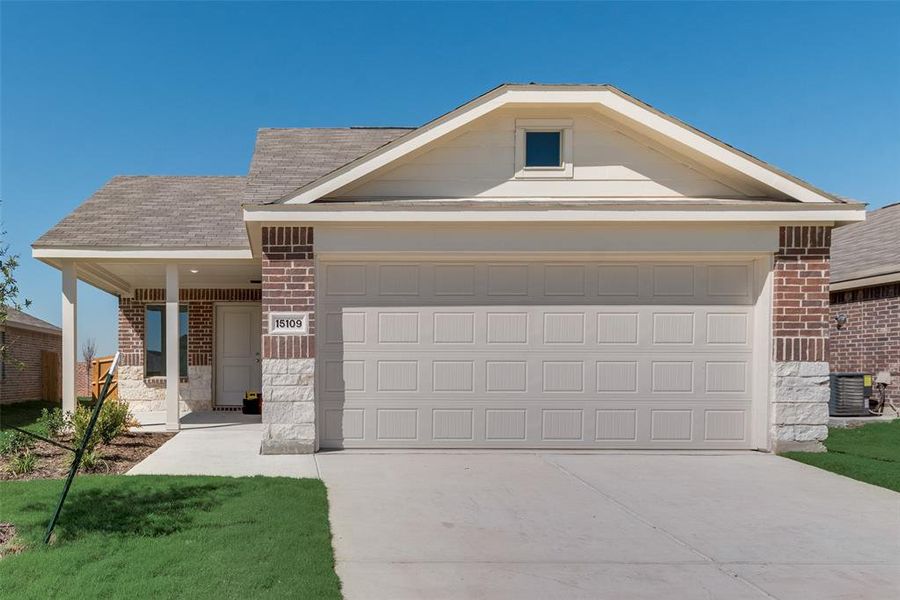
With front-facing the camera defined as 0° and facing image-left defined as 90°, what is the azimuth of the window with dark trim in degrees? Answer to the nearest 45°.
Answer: approximately 0°

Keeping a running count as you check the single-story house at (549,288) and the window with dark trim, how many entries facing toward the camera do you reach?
2

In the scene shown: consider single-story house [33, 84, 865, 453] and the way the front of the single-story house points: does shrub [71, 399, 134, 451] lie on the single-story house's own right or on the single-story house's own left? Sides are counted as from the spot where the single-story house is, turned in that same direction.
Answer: on the single-story house's own right

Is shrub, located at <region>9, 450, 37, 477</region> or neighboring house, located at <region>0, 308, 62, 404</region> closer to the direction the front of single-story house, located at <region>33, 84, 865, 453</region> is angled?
the shrub

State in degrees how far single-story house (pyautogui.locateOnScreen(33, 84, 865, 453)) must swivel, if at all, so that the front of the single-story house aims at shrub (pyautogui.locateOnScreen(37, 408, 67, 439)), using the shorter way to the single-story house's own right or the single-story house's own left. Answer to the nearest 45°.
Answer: approximately 90° to the single-story house's own right
